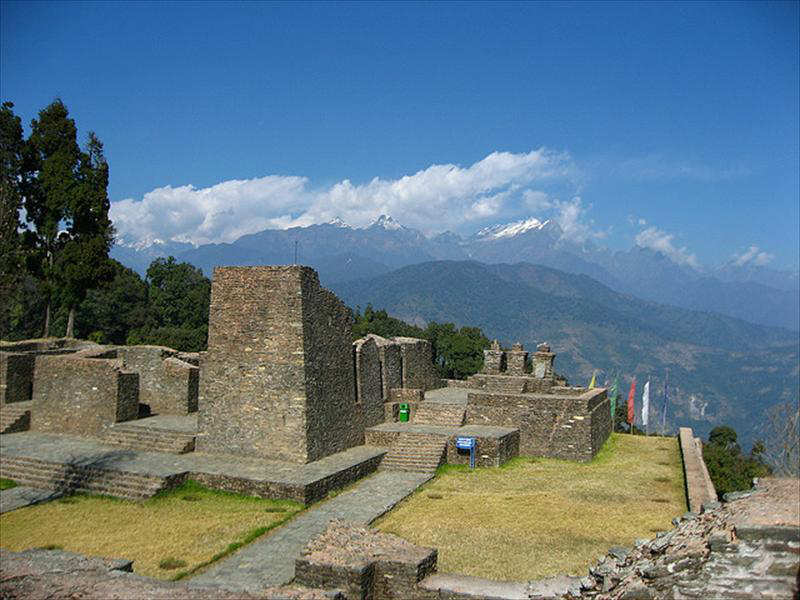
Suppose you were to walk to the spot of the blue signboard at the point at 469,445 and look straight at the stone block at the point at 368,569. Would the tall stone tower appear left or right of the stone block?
right

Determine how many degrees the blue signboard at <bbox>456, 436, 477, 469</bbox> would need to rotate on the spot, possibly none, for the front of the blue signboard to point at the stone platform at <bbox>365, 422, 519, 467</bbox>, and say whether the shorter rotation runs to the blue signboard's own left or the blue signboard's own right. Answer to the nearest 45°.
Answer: approximately 180°

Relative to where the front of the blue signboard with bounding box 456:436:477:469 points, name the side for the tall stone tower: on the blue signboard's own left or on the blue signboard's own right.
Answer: on the blue signboard's own right

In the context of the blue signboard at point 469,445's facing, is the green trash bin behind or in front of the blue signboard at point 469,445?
behind

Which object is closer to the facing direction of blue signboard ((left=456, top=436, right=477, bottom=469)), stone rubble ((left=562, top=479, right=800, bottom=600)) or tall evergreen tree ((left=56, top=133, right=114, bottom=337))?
the stone rubble

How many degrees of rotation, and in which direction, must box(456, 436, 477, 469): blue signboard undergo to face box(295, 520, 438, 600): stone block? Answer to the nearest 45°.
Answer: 0° — it already faces it

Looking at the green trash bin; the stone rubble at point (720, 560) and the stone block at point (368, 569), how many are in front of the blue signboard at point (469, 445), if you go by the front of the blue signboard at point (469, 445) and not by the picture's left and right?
2

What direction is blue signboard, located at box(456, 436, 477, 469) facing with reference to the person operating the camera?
facing the viewer

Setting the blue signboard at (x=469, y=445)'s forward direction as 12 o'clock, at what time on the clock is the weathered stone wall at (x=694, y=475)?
The weathered stone wall is roughly at 9 o'clock from the blue signboard.

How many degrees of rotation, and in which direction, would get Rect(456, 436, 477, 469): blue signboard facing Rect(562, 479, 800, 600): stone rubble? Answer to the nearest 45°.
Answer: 0° — it already faces it

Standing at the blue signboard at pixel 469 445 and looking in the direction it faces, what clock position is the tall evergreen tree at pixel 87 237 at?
The tall evergreen tree is roughly at 4 o'clock from the blue signboard.

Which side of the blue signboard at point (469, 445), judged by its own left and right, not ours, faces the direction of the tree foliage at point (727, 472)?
left

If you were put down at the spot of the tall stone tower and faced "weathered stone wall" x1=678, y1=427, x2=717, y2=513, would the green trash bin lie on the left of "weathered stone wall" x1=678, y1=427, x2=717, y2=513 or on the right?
left

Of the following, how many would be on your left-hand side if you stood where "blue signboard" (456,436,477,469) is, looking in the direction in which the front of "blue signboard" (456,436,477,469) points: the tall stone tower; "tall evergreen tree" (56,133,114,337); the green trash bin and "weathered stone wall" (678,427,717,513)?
1

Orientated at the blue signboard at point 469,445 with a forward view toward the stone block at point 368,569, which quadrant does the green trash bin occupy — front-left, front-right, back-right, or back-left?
back-right

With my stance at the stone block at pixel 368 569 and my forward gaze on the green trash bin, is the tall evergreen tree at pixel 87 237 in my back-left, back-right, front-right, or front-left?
front-left
